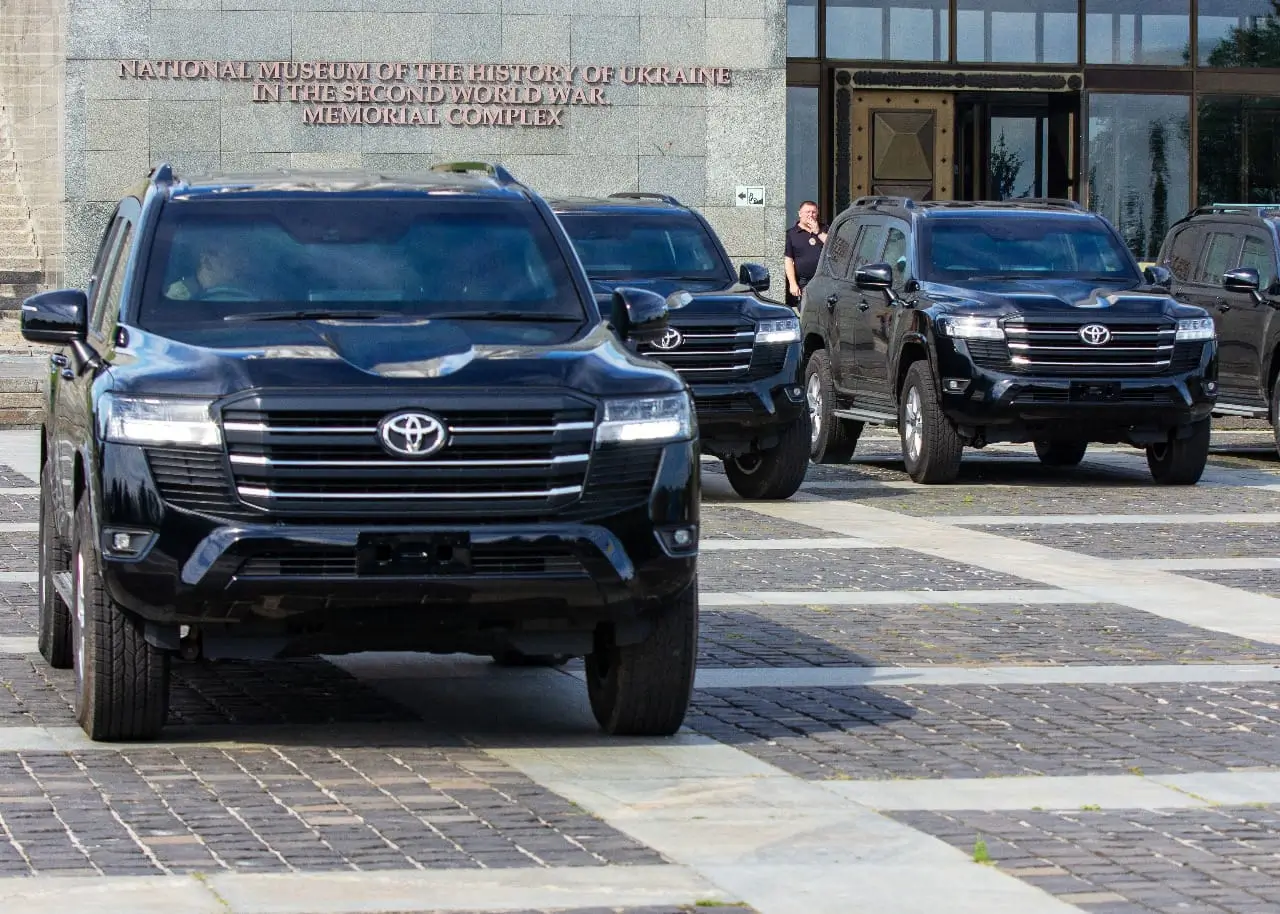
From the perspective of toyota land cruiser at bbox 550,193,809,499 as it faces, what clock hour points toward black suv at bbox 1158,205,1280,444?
The black suv is roughly at 9 o'clock from the toyota land cruiser.

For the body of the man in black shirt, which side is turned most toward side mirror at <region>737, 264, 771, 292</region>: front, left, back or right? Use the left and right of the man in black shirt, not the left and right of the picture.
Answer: front

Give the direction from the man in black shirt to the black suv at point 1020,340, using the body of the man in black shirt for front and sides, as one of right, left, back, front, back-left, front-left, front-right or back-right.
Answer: front

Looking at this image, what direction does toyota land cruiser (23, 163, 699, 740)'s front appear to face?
toward the camera

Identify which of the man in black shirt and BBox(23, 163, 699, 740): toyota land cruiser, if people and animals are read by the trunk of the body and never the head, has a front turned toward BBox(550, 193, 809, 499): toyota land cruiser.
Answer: the man in black shirt

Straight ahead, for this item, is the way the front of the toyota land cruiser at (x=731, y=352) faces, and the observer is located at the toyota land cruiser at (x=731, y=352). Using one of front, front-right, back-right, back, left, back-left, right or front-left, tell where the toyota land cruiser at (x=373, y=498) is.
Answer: front-right

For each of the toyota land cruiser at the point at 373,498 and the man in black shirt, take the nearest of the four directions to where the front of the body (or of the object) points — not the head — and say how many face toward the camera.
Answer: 2

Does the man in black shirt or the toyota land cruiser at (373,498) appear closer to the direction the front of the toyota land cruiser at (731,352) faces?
the toyota land cruiser

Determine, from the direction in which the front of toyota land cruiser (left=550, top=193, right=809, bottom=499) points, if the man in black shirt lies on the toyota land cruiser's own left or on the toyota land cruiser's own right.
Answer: on the toyota land cruiser's own left

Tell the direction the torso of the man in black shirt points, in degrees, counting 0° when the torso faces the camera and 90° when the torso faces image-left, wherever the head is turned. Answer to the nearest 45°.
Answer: approximately 0°

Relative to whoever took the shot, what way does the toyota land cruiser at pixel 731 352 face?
facing the viewer and to the right of the viewer
